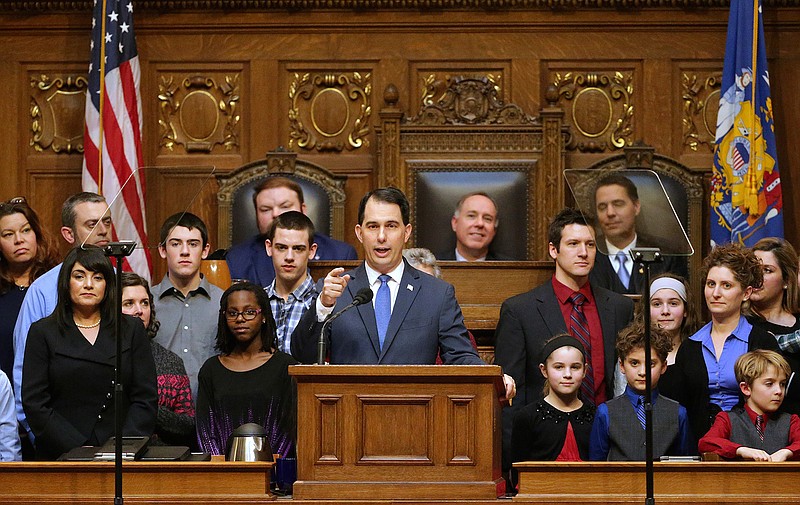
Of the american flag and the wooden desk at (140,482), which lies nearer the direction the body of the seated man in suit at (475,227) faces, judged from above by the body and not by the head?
the wooden desk

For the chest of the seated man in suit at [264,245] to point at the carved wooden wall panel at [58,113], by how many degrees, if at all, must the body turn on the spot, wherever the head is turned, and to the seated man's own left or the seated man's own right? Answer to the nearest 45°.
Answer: approximately 135° to the seated man's own right

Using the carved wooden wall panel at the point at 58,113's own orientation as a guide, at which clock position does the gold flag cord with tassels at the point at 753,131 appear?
The gold flag cord with tassels is roughly at 10 o'clock from the carved wooden wall panel.

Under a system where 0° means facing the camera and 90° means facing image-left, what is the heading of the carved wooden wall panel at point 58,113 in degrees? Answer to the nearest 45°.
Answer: approximately 0°

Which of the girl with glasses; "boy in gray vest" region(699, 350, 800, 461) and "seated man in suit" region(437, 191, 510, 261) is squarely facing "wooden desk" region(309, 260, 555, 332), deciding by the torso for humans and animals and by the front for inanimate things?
the seated man in suit

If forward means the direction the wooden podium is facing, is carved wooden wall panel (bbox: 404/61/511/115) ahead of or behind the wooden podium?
behind

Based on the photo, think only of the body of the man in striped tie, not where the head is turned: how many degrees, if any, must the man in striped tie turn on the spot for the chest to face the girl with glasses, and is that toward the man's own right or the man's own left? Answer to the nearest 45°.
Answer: approximately 90° to the man's own right

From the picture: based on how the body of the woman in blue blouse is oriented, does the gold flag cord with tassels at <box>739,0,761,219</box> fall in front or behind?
behind
